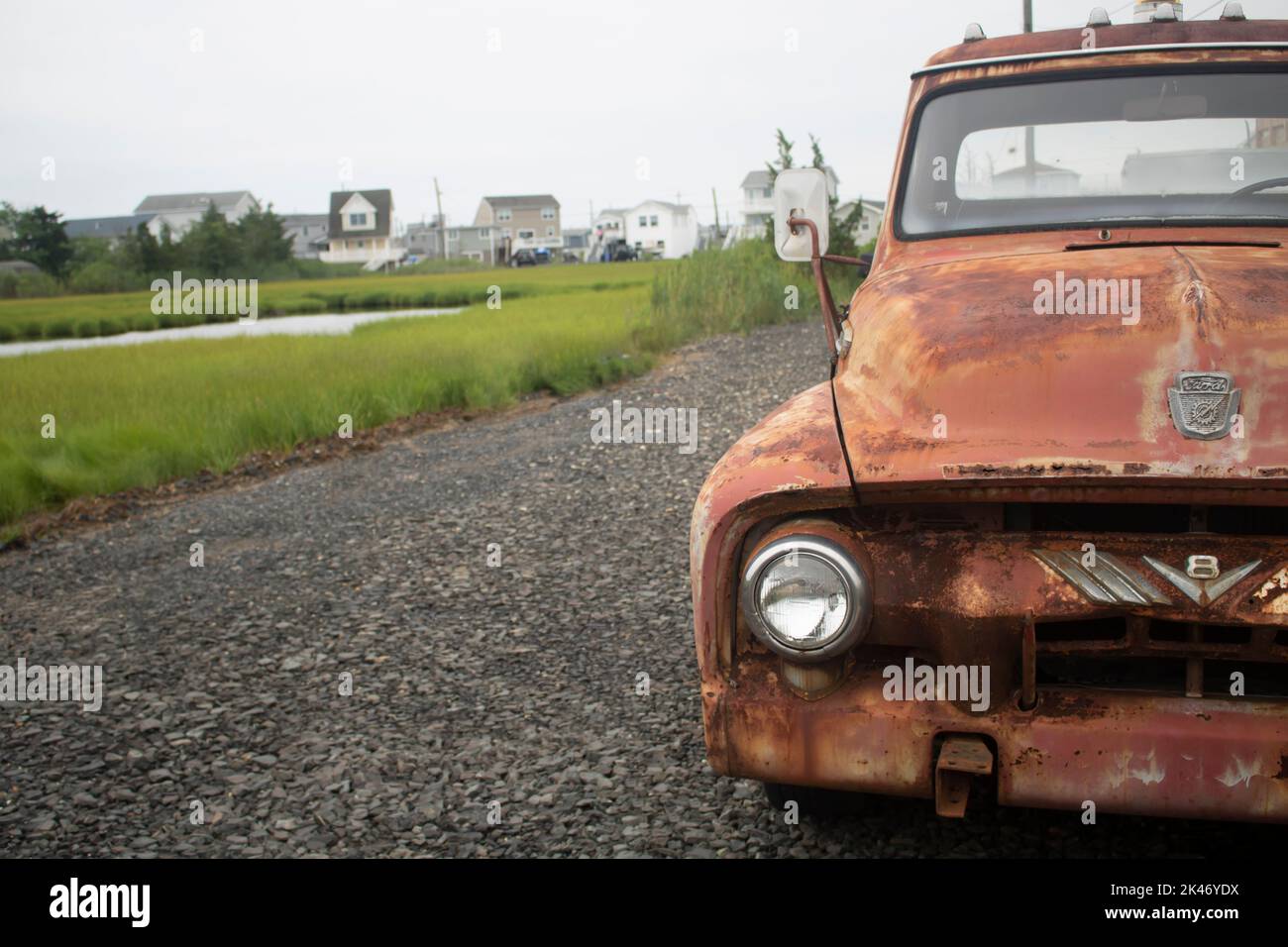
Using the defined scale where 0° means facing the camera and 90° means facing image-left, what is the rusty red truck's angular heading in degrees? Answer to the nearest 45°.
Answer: approximately 0°

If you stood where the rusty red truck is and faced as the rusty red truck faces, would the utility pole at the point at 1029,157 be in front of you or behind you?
behind

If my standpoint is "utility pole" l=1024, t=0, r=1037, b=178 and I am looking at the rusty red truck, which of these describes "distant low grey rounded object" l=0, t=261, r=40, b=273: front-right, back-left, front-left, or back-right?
back-right
